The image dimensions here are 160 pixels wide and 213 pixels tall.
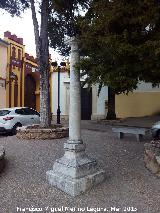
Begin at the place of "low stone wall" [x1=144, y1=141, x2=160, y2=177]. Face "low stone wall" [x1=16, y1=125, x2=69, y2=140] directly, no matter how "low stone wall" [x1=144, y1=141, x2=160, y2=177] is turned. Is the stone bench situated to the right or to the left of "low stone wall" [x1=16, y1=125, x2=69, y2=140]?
right

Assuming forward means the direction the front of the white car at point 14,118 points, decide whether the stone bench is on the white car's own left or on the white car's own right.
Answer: on the white car's own right

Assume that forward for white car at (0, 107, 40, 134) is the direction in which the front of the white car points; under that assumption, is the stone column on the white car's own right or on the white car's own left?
on the white car's own right

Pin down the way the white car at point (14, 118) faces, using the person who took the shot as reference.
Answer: facing away from the viewer and to the right of the viewer

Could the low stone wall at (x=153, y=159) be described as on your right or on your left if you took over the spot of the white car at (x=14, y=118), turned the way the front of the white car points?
on your right
